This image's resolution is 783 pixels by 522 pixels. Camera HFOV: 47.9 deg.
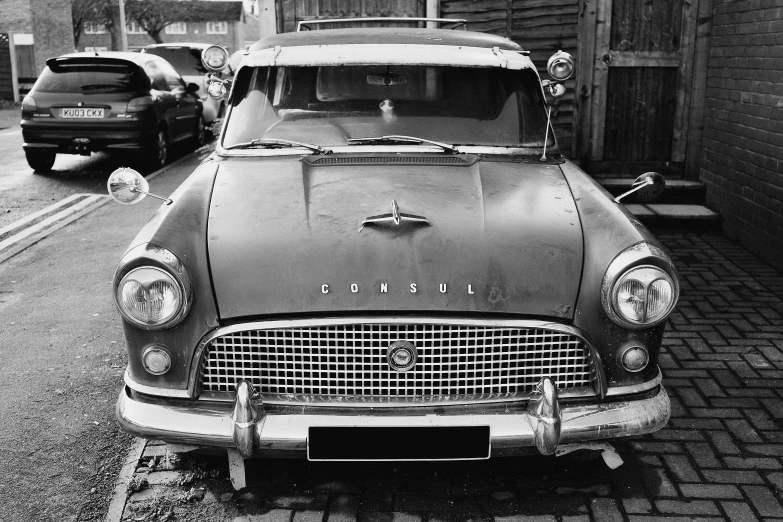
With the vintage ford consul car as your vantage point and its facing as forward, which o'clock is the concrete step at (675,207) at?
The concrete step is roughly at 7 o'clock from the vintage ford consul car.

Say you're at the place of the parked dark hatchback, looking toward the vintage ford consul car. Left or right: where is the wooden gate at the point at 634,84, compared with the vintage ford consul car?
left

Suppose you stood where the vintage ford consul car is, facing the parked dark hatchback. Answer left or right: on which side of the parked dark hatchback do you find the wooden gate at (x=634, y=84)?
right

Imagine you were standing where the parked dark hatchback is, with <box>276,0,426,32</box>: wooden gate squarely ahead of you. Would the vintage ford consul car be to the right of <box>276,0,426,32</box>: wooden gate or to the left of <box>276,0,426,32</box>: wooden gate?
right

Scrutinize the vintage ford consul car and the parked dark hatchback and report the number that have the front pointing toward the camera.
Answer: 1

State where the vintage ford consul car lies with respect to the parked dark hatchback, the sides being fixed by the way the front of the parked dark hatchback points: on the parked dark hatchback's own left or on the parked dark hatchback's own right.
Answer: on the parked dark hatchback's own right

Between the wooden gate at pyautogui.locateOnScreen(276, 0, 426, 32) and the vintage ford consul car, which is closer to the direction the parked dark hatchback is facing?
the wooden gate

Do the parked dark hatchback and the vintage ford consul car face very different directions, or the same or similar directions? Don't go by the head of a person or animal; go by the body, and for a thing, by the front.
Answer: very different directions

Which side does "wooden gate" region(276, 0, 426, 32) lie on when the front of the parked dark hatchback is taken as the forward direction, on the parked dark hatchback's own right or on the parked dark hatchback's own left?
on the parked dark hatchback's own right

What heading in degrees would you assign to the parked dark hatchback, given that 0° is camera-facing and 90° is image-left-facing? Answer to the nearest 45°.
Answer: approximately 225°

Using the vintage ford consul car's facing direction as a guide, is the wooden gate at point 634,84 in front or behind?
behind

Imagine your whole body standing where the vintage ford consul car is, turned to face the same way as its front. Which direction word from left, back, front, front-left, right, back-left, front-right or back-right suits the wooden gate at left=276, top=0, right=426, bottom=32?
back

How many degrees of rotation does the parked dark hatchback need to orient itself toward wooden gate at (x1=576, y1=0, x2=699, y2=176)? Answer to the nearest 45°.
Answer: approximately 90° to its right

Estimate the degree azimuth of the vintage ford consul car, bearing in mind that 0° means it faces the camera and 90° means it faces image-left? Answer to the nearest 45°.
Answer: approximately 0°
